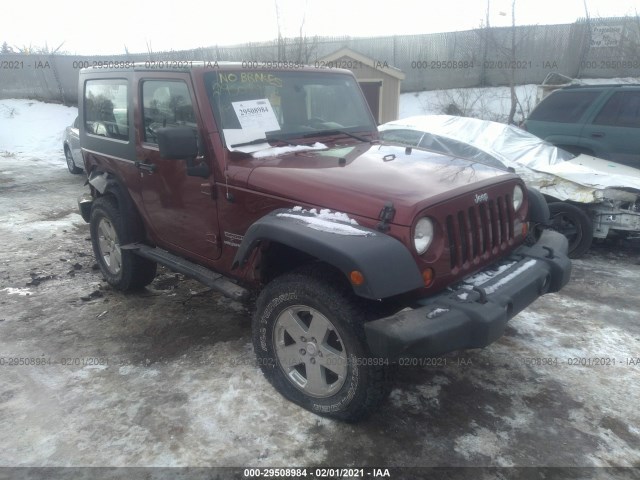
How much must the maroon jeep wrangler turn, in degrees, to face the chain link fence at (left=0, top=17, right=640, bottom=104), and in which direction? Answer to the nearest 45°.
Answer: approximately 135° to its left

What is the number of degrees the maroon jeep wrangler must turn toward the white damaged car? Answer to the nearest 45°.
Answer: approximately 90° to its left

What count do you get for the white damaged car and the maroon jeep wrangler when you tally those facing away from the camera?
0

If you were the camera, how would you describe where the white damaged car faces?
facing the viewer and to the right of the viewer

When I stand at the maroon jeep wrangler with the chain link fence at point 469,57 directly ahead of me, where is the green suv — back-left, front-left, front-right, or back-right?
front-right
